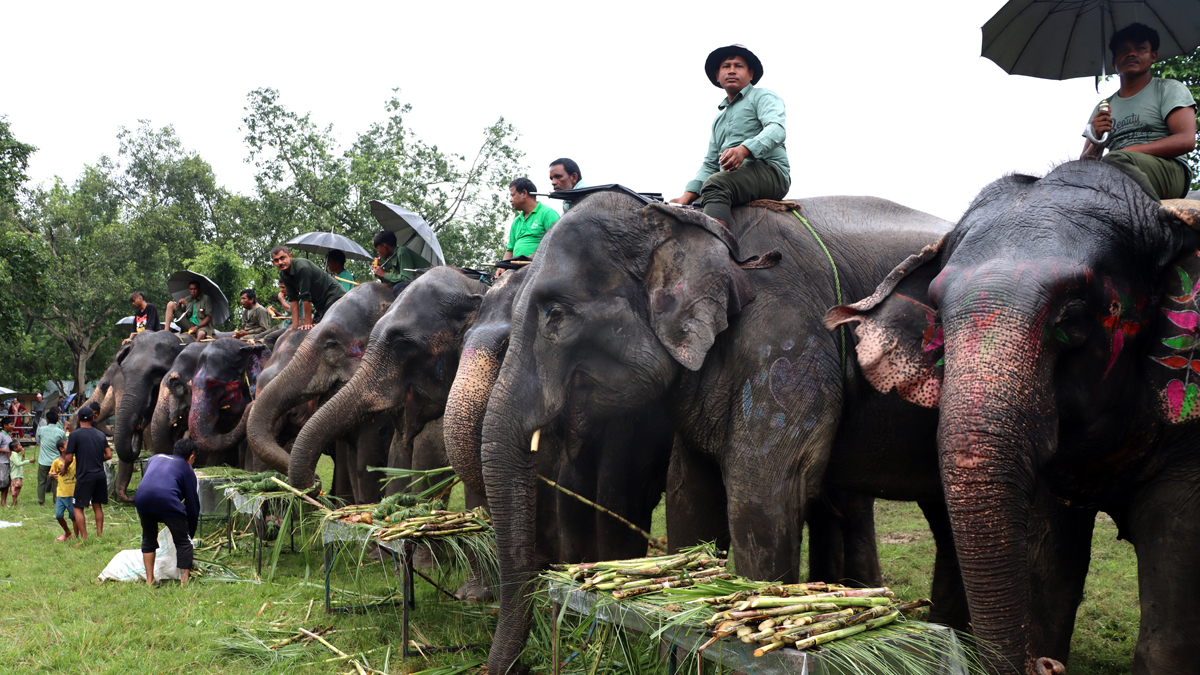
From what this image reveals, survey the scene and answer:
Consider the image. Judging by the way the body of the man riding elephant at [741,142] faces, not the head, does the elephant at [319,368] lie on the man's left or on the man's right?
on the man's right

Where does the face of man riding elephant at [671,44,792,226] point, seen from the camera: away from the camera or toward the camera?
toward the camera

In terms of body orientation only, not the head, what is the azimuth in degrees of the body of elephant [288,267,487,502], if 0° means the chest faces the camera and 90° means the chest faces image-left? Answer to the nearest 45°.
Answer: approximately 90°

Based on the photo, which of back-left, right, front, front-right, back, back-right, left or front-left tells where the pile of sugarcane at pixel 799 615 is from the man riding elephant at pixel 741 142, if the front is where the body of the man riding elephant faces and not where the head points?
front-left

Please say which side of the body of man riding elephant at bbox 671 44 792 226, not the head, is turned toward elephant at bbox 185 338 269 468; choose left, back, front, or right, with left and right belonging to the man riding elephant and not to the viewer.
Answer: right

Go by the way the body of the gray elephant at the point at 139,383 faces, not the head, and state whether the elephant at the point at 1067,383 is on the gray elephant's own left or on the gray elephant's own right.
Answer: on the gray elephant's own left

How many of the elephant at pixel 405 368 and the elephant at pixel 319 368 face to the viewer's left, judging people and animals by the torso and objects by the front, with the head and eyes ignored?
2

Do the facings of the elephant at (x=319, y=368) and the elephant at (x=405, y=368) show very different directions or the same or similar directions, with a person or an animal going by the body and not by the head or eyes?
same or similar directions

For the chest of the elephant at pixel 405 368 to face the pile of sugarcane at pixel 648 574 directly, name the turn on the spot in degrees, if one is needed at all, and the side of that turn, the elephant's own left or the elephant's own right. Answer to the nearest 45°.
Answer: approximately 90° to the elephant's own left

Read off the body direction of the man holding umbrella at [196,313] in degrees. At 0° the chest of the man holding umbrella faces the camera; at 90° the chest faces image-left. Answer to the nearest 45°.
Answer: approximately 45°

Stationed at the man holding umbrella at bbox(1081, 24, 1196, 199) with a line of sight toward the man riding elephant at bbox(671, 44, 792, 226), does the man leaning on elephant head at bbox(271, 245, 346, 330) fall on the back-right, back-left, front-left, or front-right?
front-right

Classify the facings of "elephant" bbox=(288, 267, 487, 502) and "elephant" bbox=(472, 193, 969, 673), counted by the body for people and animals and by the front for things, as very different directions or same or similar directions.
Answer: same or similar directions

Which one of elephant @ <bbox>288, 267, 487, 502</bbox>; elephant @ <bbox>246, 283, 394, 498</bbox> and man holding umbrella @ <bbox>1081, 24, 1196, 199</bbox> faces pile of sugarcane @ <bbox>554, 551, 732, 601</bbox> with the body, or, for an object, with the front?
the man holding umbrella

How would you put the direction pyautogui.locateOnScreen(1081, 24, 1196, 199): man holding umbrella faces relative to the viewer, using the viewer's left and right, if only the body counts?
facing the viewer and to the left of the viewer

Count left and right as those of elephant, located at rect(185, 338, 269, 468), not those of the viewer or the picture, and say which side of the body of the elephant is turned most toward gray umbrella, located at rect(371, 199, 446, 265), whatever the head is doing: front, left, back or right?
left
